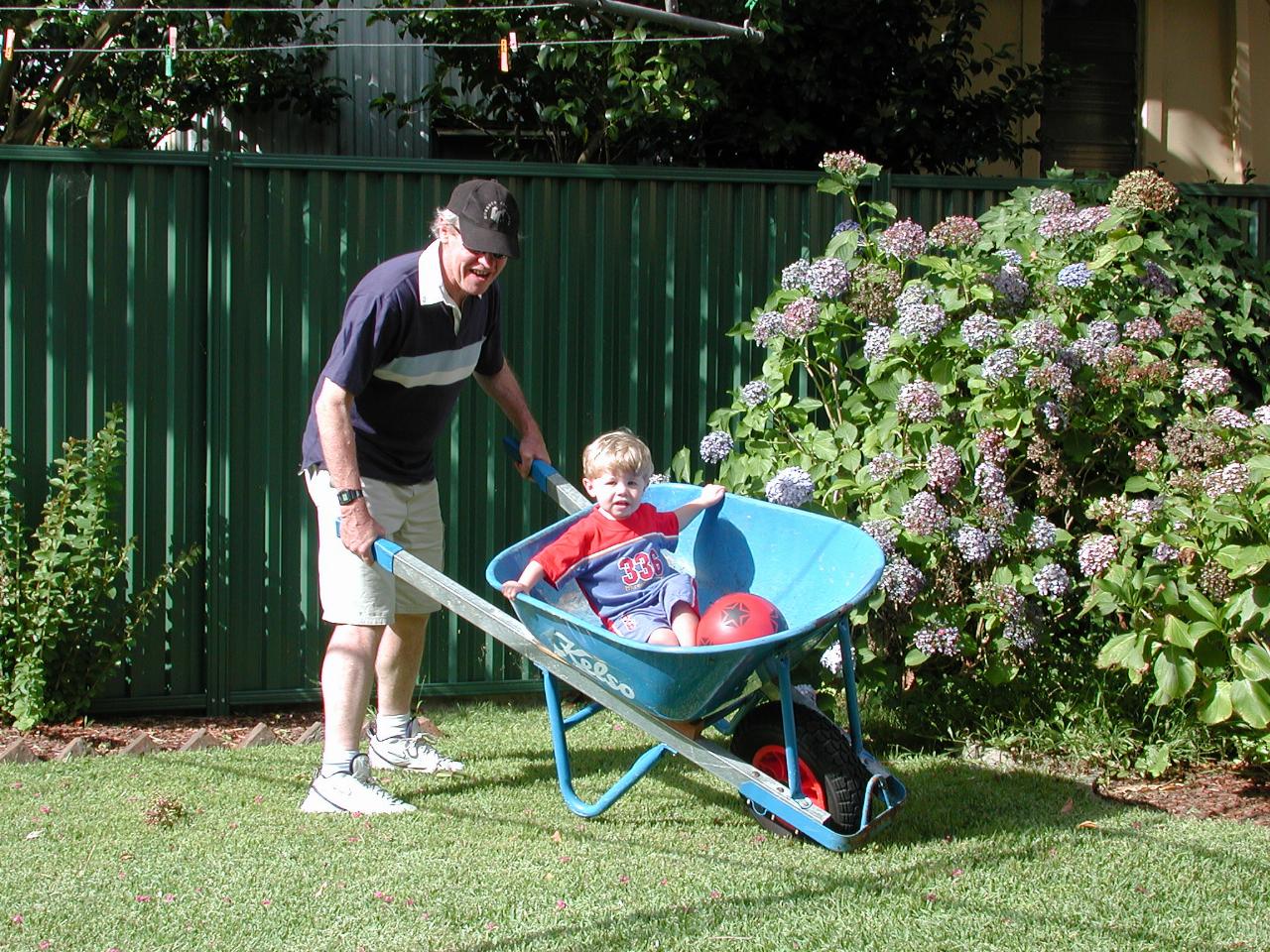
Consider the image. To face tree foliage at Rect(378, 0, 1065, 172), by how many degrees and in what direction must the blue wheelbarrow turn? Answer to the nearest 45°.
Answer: approximately 135° to its left

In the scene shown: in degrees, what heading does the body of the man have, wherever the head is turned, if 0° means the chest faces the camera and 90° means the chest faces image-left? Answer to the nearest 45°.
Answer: approximately 315°

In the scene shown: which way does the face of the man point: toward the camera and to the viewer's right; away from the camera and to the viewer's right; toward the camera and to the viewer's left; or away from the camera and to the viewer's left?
toward the camera and to the viewer's right

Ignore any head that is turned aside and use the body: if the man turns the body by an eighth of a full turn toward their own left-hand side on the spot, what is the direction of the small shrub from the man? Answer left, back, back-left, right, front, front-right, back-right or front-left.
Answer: back-left

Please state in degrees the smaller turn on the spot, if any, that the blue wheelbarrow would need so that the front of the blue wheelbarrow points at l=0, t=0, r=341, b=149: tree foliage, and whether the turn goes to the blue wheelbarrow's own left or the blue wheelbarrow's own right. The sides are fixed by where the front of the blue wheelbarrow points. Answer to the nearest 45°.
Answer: approximately 180°

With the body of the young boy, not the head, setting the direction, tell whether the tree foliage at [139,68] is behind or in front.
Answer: behind
